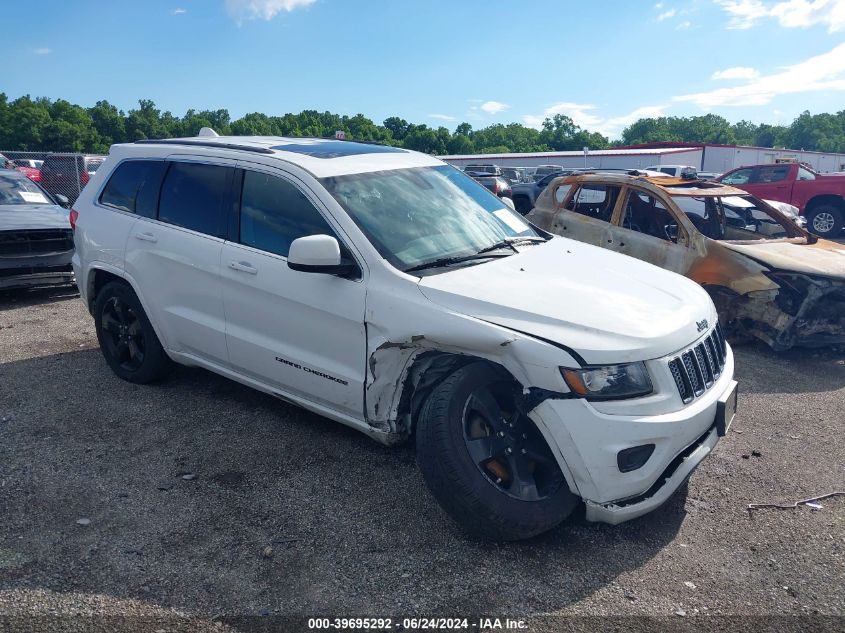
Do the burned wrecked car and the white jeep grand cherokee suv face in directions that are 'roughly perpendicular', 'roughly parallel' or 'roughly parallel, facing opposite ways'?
roughly parallel

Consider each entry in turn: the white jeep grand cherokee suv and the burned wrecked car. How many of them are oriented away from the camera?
0

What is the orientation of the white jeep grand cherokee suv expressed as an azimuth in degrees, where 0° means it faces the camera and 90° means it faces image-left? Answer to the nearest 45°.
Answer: approximately 315°

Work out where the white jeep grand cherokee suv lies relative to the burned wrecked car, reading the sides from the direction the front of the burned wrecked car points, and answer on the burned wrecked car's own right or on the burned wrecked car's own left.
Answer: on the burned wrecked car's own right

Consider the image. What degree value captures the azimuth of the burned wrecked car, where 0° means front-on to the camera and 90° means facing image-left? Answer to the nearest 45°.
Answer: approximately 315°

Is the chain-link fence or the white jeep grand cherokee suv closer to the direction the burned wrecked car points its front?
the white jeep grand cherokee suv

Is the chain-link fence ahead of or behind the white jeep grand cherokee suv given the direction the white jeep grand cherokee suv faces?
behind

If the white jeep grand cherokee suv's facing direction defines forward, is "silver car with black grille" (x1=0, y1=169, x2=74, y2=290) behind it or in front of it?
behind

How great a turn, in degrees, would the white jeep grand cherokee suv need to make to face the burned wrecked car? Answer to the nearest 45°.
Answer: approximately 90° to its left
